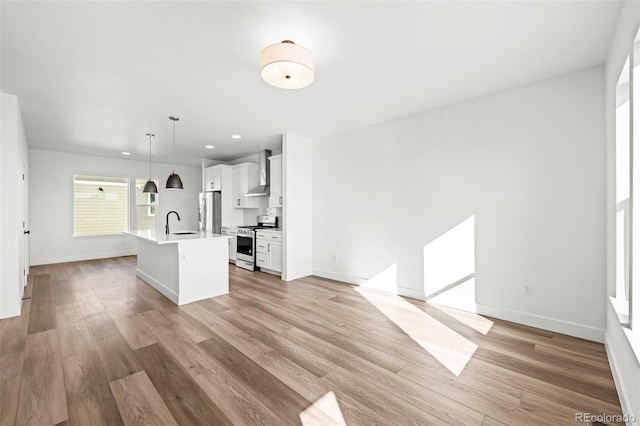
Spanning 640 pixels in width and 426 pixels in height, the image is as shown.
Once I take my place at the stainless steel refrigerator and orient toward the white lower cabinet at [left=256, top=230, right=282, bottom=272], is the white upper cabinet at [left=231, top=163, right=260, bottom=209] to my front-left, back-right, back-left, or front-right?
front-left

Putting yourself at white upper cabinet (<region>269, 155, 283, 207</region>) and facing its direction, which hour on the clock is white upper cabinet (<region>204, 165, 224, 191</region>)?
white upper cabinet (<region>204, 165, 224, 191</region>) is roughly at 3 o'clock from white upper cabinet (<region>269, 155, 283, 207</region>).

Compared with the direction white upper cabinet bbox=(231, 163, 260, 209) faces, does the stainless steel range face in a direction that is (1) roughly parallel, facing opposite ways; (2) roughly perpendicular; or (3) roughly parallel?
roughly parallel

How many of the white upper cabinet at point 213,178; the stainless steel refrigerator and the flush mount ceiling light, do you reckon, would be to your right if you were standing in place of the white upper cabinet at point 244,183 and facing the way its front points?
2

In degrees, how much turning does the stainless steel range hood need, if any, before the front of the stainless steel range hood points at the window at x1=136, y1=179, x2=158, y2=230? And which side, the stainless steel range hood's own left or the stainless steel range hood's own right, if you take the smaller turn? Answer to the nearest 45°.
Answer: approximately 90° to the stainless steel range hood's own right

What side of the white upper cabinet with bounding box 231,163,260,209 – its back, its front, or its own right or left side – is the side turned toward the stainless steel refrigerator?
right

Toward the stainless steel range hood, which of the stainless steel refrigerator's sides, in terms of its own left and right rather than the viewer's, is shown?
left

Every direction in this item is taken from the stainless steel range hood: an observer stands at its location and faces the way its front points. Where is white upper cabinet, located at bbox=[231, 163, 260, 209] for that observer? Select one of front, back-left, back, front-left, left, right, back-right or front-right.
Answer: right

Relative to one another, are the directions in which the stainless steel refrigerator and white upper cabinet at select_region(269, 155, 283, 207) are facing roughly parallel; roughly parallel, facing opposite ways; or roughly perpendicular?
roughly parallel

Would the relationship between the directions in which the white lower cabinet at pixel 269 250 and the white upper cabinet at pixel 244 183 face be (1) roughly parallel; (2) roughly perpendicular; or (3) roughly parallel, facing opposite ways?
roughly parallel

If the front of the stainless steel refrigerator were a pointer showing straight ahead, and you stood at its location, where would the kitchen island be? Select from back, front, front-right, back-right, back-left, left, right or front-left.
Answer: front-left

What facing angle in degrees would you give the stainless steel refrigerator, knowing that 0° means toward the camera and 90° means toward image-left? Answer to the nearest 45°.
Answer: approximately 45°

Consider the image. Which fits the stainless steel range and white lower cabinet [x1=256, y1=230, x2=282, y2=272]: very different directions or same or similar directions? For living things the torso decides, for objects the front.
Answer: same or similar directions

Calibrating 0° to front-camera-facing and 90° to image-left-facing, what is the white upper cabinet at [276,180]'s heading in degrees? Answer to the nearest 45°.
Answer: approximately 45°

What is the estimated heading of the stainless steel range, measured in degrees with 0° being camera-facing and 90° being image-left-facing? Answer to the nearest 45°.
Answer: approximately 45°

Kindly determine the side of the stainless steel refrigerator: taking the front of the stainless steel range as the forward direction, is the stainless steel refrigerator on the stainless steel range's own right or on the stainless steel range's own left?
on the stainless steel range's own right

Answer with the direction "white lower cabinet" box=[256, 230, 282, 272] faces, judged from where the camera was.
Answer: facing the viewer and to the left of the viewer

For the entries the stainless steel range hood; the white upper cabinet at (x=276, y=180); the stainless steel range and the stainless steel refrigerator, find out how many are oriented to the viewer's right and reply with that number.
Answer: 0

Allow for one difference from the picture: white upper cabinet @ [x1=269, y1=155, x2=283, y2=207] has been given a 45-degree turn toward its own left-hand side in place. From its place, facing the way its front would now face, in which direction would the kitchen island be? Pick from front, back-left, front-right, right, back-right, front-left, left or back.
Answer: front-right
